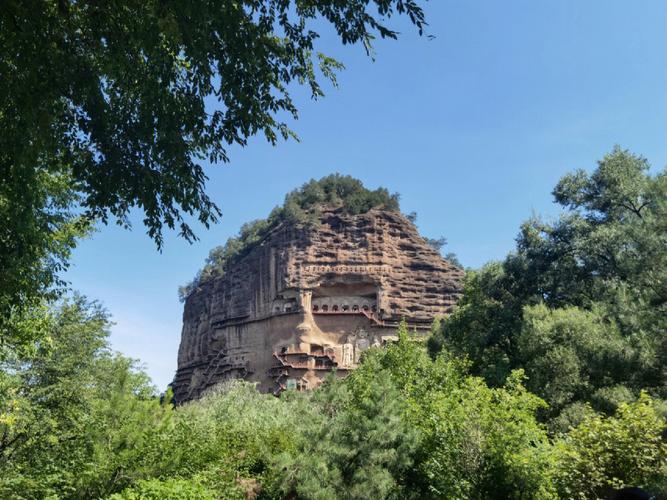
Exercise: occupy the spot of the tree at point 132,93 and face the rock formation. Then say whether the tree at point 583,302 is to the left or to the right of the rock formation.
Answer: right

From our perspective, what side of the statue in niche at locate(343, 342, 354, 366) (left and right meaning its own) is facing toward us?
front

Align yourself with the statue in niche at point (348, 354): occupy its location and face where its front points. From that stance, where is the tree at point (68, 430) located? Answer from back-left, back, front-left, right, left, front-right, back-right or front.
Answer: front

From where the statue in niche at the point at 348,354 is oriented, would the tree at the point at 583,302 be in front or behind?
in front

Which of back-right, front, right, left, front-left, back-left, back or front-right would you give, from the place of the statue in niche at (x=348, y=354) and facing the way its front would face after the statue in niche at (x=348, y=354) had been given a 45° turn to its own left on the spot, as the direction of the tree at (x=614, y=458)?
front-right

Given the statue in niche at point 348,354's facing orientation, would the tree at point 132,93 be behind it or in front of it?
in front
